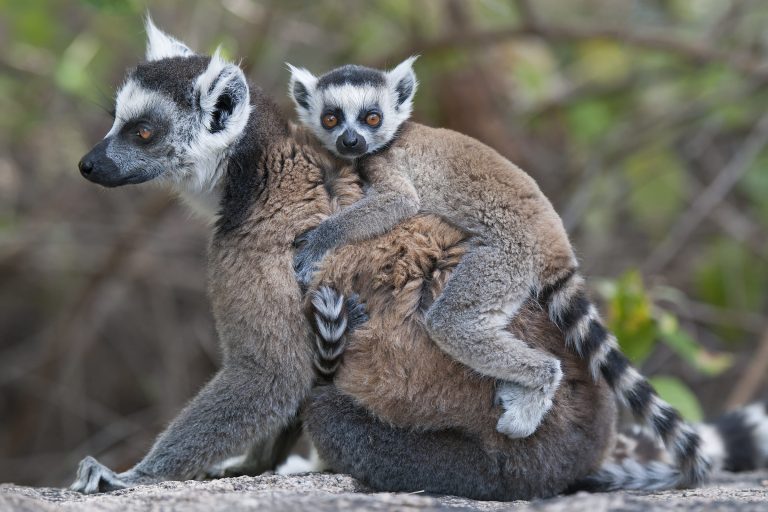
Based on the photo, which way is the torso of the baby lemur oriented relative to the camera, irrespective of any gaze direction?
to the viewer's left

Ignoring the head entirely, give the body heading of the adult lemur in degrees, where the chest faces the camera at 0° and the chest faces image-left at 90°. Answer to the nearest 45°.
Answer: approximately 90°
